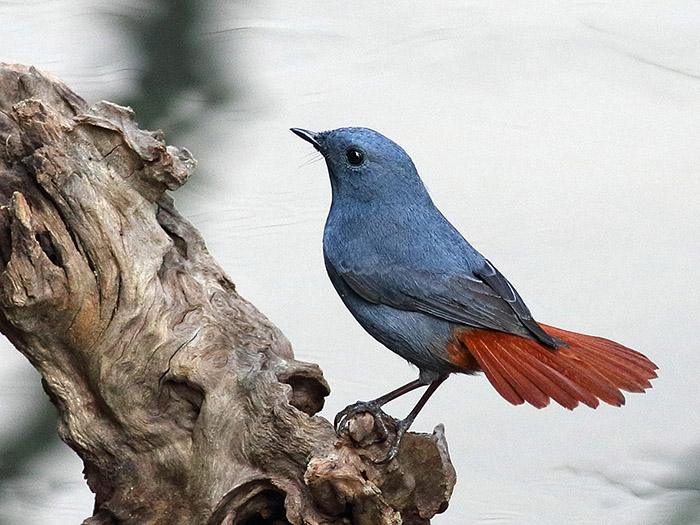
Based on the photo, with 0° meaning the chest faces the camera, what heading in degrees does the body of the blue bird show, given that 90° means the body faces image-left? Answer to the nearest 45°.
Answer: approximately 90°
